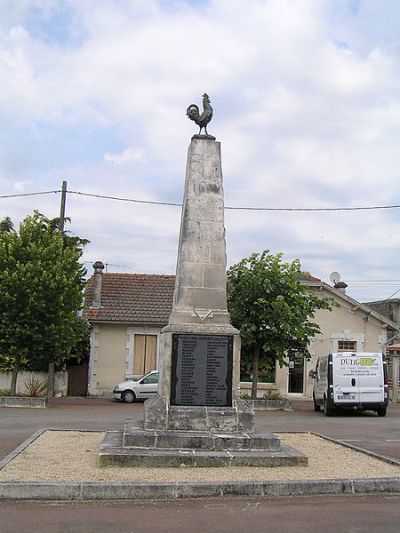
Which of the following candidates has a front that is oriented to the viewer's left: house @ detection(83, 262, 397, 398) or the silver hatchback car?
the silver hatchback car

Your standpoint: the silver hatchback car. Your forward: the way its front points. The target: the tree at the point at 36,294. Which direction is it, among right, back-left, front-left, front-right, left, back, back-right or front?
front-left

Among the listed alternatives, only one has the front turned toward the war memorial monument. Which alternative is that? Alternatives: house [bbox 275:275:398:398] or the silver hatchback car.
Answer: the house

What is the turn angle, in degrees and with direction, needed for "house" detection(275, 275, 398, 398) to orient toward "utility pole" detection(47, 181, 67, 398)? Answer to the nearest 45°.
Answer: approximately 45° to its right

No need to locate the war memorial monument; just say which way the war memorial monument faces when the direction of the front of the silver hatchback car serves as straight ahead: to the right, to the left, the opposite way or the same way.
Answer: to the left
